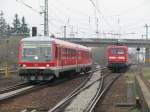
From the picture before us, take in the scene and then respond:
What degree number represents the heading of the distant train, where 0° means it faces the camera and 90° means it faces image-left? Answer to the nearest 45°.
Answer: approximately 0°

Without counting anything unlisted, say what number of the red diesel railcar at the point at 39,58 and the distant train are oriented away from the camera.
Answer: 0

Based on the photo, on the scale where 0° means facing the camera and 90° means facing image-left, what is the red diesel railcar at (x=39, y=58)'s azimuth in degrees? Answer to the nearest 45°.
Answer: approximately 45°

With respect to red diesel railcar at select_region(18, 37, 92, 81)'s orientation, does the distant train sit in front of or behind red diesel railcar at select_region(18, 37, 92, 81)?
behind

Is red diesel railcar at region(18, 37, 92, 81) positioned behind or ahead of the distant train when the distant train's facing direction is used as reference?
ahead
